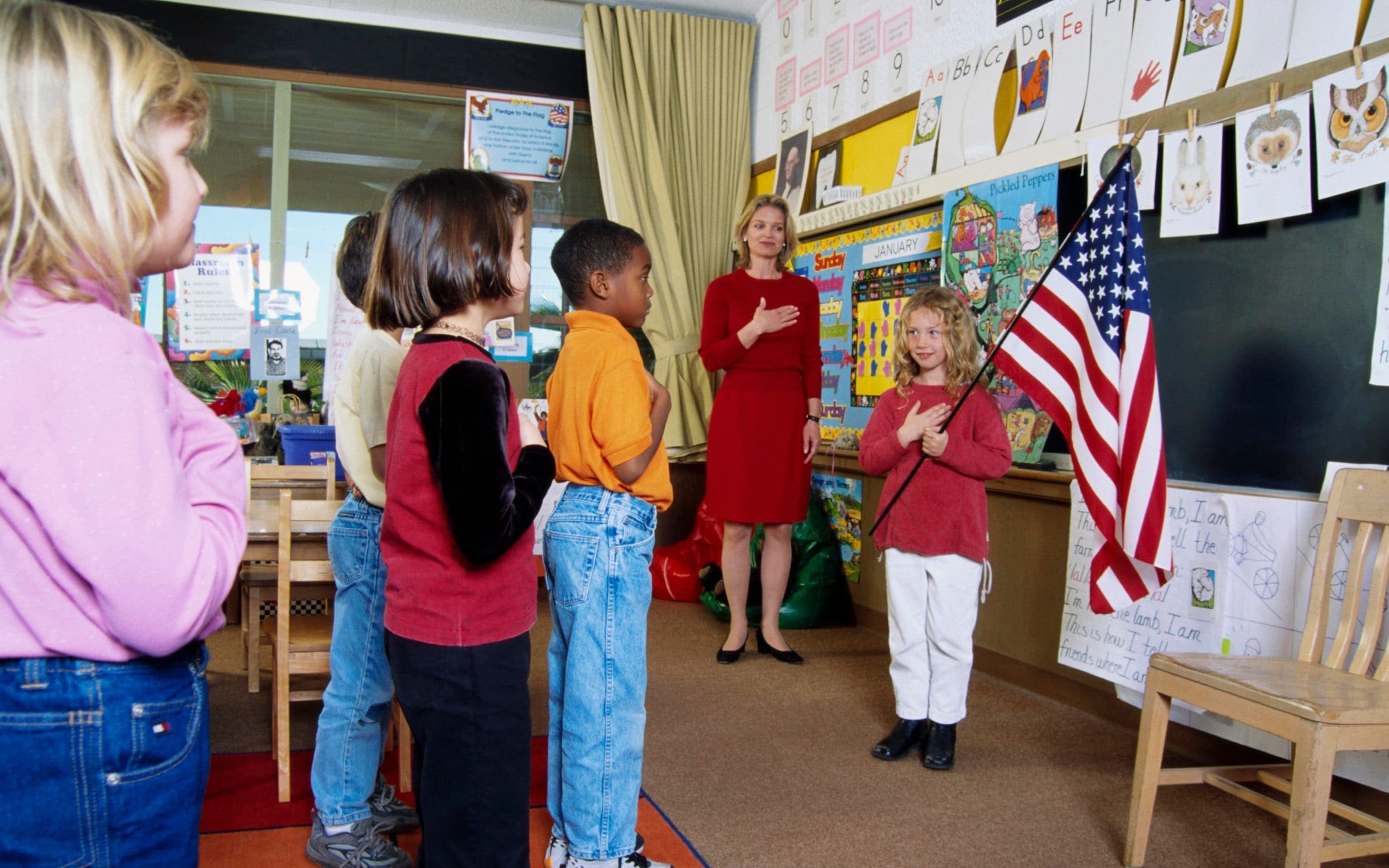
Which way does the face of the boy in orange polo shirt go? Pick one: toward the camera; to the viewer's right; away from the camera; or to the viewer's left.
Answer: to the viewer's right

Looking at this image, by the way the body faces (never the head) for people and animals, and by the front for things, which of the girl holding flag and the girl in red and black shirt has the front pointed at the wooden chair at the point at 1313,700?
the girl in red and black shirt

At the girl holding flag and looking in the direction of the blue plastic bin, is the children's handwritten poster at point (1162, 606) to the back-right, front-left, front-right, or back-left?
back-right

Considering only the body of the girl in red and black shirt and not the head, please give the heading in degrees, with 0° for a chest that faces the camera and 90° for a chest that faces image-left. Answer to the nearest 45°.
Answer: approximately 270°

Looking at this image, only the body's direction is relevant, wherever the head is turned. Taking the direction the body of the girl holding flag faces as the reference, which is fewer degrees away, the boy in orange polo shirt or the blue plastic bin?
the boy in orange polo shirt

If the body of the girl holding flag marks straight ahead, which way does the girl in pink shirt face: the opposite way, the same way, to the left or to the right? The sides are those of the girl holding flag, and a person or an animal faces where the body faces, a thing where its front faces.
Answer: the opposite way

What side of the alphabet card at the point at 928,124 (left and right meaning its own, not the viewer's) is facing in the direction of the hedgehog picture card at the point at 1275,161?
left

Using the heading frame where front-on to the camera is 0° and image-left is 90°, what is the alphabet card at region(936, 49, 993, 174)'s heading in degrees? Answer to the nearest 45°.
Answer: approximately 45°

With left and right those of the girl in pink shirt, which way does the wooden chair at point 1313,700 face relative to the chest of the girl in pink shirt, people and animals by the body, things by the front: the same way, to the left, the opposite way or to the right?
the opposite way

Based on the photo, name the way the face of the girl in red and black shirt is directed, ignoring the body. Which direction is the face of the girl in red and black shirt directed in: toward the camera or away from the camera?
away from the camera

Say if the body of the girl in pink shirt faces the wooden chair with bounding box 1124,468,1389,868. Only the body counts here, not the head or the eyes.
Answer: yes

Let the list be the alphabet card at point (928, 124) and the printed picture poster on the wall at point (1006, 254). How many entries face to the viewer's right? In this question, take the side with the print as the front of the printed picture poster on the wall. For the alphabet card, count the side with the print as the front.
0
